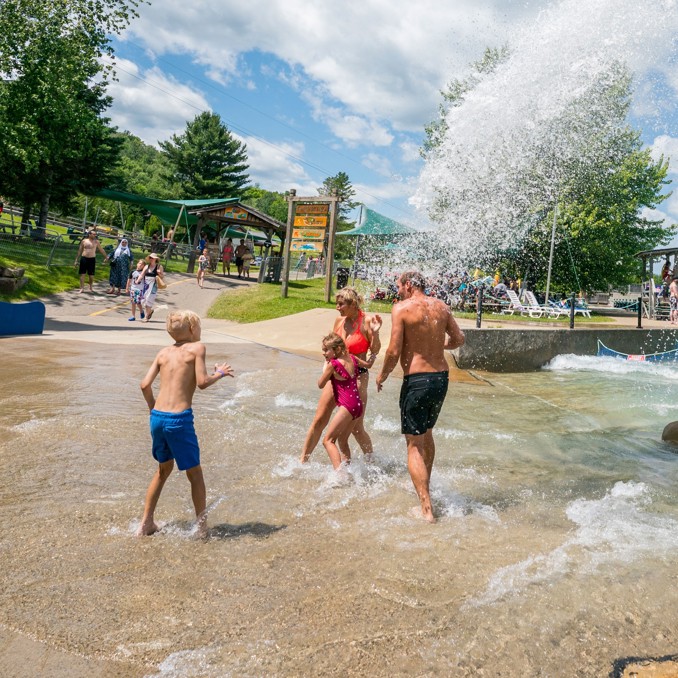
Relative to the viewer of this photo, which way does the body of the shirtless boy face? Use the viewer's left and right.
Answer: facing away from the viewer and to the right of the viewer

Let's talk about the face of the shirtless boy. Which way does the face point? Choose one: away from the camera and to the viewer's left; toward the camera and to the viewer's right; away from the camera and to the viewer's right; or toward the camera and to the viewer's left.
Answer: away from the camera and to the viewer's right

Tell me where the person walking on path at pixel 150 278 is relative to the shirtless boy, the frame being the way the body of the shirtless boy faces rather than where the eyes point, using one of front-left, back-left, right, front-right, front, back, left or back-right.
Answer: front-left

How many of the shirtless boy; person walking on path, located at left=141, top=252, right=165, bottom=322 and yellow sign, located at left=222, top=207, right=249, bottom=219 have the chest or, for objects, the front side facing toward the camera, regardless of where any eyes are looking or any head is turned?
2

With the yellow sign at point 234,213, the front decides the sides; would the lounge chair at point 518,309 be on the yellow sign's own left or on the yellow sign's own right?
on the yellow sign's own left

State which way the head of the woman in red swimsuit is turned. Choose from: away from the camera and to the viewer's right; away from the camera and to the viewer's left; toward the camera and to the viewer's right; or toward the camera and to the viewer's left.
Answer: toward the camera and to the viewer's left

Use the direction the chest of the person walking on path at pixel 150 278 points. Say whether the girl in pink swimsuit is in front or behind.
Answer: in front

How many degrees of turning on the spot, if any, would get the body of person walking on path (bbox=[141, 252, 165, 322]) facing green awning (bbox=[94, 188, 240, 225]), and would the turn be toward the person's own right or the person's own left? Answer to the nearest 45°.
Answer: approximately 180°

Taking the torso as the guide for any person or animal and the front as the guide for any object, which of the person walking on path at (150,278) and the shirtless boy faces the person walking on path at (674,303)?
the shirtless boy

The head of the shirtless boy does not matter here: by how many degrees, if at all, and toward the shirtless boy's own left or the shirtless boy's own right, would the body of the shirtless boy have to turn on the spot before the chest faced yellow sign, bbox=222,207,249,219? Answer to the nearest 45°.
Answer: approximately 45° to the shirtless boy's own left

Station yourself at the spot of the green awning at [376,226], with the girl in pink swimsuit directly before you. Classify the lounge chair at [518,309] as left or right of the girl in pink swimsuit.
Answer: left

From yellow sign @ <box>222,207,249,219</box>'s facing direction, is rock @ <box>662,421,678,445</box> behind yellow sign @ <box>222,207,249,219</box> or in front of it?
in front
